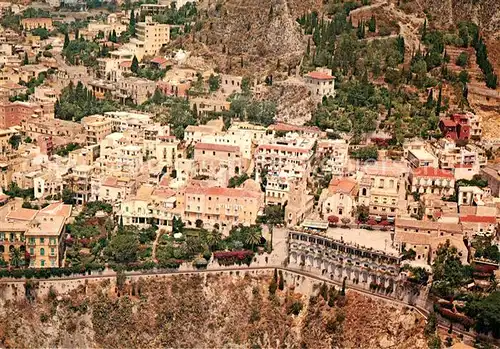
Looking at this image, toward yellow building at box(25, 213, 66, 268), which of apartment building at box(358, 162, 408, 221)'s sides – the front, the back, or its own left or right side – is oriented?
right

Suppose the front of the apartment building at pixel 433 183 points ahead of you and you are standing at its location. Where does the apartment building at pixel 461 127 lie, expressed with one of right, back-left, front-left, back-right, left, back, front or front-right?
back

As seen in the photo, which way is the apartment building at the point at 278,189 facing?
toward the camera

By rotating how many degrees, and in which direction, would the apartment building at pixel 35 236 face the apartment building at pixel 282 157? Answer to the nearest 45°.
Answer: approximately 90° to its left

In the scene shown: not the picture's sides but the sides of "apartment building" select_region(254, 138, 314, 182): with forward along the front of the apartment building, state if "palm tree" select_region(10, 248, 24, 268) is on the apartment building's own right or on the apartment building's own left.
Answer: on the apartment building's own right

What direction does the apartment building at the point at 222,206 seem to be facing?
toward the camera

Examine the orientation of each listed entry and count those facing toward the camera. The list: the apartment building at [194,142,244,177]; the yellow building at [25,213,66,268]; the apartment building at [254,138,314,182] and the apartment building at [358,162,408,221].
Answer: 4

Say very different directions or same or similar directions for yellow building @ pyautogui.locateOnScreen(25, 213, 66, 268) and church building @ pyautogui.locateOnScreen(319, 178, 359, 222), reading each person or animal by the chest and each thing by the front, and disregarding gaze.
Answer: same or similar directions

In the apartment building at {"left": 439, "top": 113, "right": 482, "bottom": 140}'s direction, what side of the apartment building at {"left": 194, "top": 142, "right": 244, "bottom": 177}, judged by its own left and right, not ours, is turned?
left

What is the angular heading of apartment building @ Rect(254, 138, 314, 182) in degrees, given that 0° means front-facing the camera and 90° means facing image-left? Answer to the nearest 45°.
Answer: approximately 0°

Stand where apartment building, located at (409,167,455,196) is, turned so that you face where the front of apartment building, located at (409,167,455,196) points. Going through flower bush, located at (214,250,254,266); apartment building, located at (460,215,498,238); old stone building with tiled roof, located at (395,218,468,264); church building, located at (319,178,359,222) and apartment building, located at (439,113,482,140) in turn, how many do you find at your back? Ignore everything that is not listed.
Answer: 1

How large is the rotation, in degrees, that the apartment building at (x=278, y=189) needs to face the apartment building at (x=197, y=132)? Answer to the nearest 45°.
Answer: approximately 135° to its right

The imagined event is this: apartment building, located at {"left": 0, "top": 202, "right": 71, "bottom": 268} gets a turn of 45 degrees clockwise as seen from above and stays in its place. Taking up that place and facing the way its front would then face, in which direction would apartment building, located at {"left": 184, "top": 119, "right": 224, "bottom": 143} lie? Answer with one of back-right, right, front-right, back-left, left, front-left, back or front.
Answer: back

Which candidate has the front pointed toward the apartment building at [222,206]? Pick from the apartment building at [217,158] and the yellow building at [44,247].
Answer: the apartment building at [217,158]

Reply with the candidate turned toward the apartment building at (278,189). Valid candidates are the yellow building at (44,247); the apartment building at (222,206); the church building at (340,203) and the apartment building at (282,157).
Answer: the apartment building at (282,157)

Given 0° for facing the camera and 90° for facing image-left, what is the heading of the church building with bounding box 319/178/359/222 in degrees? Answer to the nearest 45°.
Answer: approximately 0°
